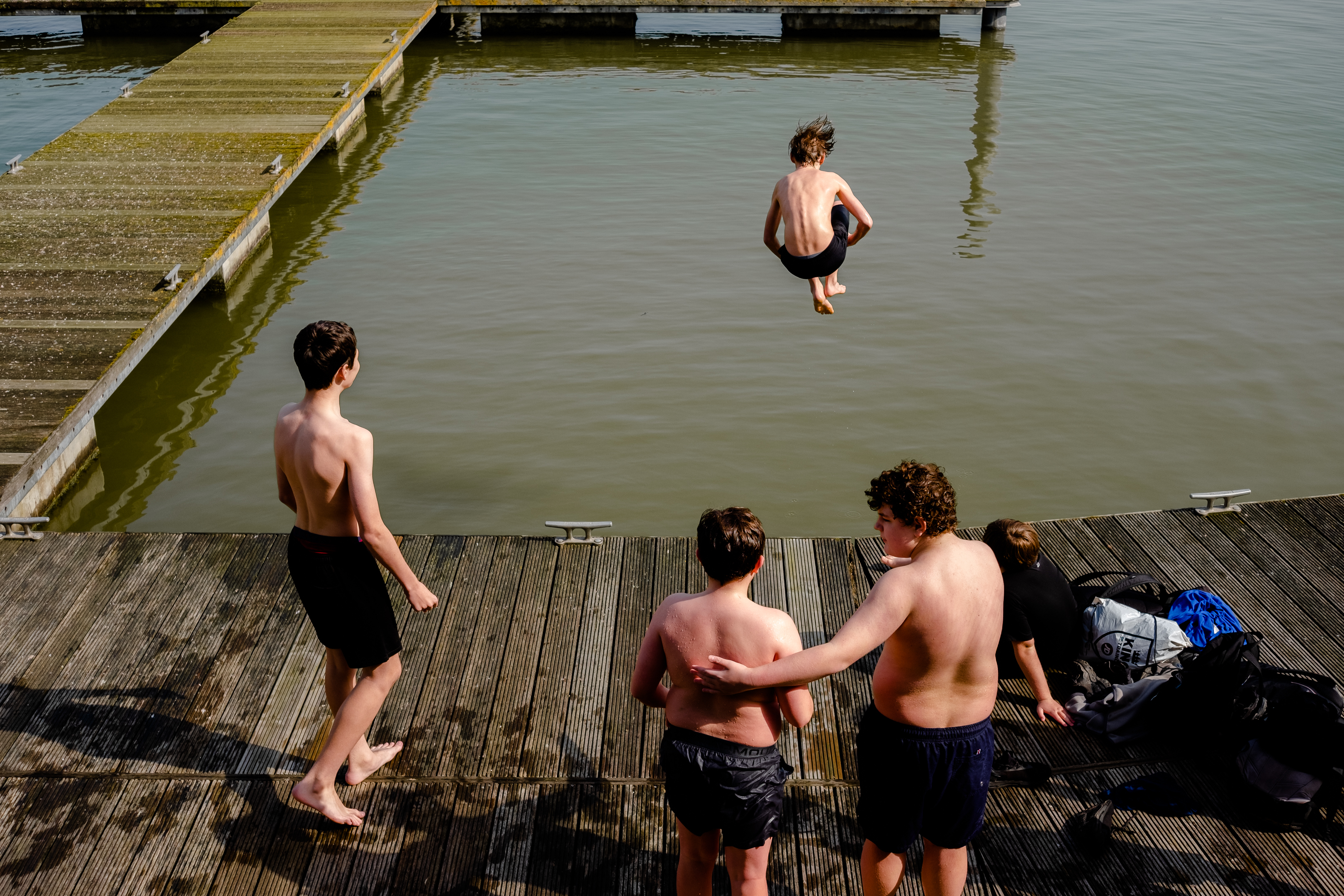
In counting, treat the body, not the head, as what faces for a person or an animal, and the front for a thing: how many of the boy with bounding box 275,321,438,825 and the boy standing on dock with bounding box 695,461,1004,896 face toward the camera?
0

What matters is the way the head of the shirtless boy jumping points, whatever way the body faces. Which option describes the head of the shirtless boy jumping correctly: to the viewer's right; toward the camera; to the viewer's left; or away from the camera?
away from the camera

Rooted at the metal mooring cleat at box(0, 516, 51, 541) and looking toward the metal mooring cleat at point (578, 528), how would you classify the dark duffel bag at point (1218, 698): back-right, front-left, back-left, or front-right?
front-right

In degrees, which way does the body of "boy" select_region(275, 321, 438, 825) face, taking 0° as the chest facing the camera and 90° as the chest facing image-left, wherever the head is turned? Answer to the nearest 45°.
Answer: approximately 225°

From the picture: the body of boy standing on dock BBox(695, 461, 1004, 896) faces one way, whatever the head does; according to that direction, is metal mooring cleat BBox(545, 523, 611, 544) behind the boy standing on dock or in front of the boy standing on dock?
in front

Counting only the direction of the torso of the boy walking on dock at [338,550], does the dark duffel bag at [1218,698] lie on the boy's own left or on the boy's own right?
on the boy's own right

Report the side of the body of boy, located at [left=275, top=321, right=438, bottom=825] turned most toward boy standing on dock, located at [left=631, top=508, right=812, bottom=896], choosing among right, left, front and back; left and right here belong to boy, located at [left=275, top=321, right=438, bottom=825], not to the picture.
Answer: right

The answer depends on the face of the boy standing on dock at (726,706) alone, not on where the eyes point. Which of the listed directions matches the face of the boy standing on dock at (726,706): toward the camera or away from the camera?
away from the camera

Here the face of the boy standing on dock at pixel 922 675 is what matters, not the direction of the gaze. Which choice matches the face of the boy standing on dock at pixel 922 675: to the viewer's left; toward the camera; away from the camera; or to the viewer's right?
to the viewer's left

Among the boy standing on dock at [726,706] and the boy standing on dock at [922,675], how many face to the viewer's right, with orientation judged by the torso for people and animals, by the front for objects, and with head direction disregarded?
0

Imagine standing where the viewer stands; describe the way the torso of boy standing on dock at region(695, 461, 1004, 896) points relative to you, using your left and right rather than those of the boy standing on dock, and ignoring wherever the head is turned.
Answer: facing away from the viewer and to the left of the viewer

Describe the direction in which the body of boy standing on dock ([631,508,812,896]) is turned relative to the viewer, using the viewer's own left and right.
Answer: facing away from the viewer

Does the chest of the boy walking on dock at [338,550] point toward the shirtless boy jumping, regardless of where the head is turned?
yes

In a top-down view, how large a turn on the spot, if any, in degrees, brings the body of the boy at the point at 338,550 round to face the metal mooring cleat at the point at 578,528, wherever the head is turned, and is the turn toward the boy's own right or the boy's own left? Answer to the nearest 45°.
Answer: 0° — they already face it

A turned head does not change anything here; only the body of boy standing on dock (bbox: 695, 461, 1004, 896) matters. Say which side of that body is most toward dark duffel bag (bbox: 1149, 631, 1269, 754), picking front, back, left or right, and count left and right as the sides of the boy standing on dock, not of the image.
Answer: right
